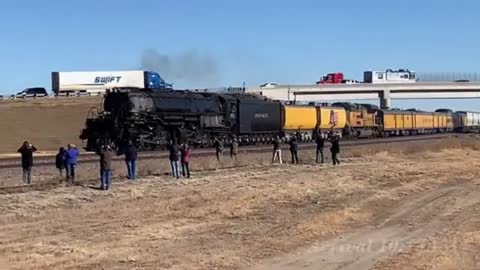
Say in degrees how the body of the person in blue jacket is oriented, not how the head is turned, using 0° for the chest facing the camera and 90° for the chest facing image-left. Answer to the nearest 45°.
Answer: approximately 180°

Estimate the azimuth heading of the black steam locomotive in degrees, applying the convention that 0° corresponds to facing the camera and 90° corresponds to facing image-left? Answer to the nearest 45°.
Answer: approximately 45°
